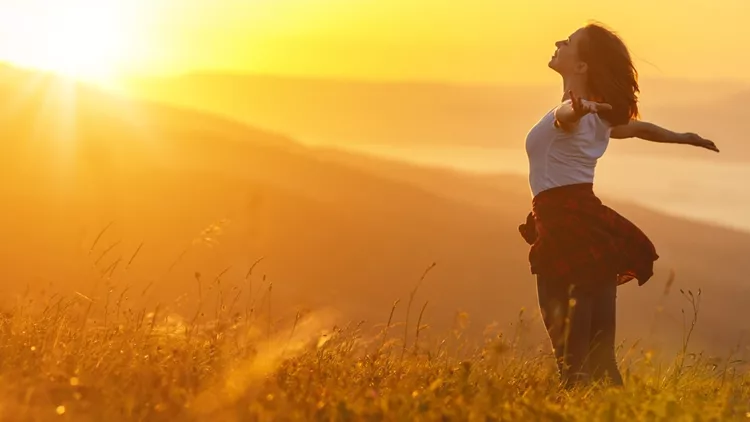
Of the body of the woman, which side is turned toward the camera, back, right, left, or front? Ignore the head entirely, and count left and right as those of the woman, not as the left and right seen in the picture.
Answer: left

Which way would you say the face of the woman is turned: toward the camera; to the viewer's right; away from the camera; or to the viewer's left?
to the viewer's left
